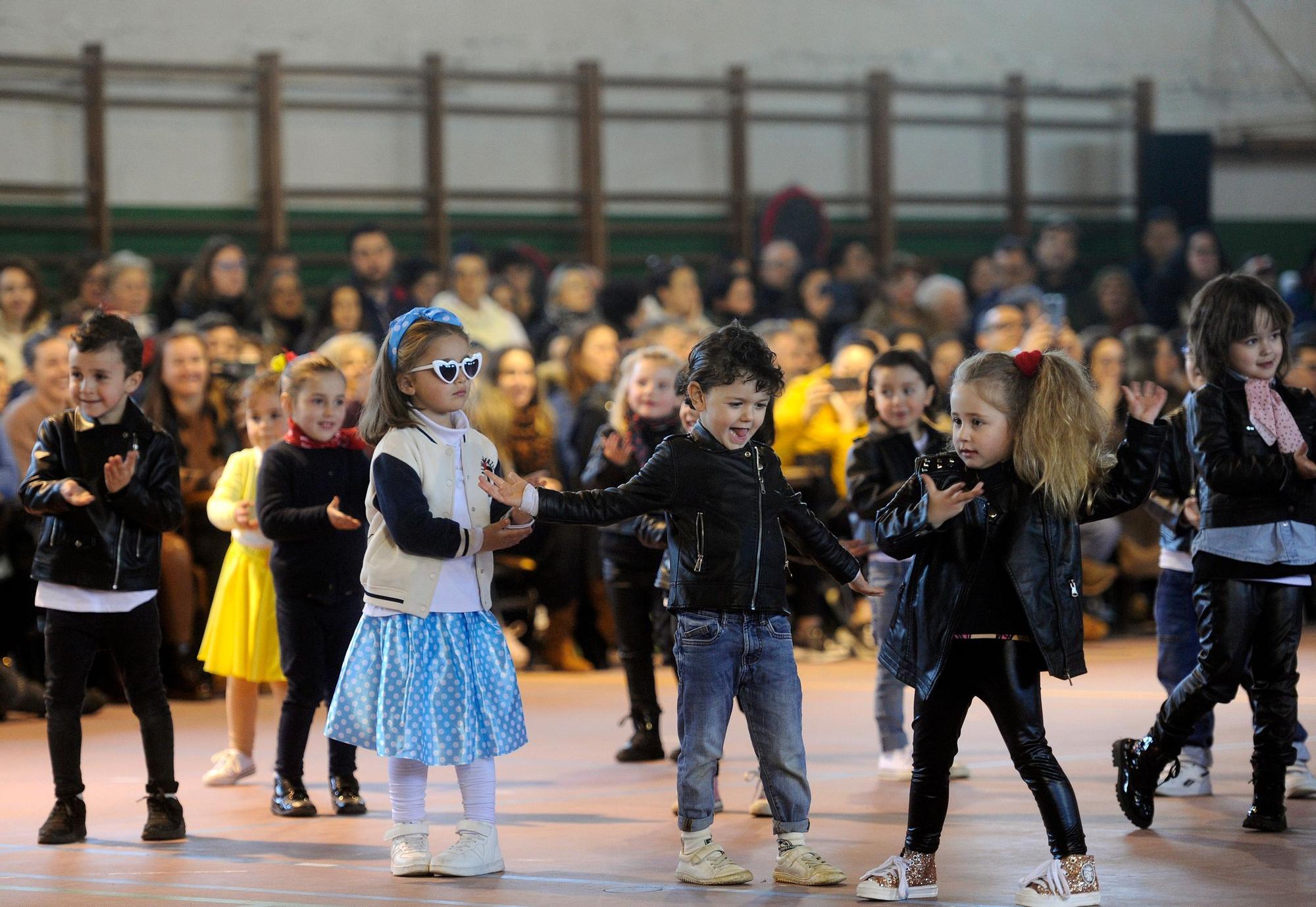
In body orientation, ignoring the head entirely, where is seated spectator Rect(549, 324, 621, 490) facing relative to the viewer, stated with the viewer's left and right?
facing the viewer and to the right of the viewer

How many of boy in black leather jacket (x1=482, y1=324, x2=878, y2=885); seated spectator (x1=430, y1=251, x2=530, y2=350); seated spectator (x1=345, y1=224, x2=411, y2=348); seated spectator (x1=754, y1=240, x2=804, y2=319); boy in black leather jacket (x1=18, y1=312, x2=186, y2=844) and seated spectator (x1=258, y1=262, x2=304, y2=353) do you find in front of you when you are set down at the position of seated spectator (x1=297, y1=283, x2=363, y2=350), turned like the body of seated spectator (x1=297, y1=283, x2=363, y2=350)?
2

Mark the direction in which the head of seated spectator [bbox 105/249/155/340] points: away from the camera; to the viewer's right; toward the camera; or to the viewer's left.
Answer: toward the camera

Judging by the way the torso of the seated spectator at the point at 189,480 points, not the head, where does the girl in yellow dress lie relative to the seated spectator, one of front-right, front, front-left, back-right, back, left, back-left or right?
front

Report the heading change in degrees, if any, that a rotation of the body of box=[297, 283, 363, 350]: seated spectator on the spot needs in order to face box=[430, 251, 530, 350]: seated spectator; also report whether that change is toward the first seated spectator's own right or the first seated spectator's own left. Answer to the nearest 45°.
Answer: approximately 135° to the first seated spectator's own left

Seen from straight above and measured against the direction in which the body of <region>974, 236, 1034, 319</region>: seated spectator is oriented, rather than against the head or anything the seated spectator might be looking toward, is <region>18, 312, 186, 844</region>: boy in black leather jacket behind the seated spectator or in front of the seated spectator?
in front

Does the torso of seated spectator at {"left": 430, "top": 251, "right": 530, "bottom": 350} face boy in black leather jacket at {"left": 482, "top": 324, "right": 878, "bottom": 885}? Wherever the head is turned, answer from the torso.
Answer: yes

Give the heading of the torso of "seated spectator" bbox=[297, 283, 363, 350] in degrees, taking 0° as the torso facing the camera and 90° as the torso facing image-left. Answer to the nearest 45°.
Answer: approximately 0°

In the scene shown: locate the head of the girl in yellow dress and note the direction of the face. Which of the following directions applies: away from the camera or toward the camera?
toward the camera

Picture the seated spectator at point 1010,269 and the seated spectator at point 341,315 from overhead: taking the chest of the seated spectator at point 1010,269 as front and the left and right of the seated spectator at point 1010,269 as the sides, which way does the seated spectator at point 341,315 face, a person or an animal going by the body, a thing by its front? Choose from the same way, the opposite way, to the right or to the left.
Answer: the same way

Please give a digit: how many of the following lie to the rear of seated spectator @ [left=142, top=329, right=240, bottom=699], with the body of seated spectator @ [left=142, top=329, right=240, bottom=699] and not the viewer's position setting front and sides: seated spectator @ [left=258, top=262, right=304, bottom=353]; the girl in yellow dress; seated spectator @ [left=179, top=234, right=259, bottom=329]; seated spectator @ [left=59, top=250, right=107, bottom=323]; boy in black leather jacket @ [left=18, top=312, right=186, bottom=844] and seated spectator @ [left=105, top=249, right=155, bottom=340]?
4

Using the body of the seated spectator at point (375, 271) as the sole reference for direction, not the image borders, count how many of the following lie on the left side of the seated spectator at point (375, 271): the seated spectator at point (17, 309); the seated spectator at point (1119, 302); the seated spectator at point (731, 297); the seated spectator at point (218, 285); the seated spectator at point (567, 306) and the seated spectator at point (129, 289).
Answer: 3

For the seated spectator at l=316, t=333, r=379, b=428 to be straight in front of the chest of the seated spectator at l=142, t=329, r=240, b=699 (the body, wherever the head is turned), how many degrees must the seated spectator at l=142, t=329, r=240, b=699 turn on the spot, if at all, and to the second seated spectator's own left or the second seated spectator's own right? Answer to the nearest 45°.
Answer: approximately 90° to the second seated spectator's own left

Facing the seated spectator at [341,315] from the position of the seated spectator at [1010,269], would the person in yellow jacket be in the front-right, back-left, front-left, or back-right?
front-left

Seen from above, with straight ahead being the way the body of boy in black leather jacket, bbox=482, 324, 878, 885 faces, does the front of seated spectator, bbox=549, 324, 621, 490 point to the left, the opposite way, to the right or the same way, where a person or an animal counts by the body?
the same way

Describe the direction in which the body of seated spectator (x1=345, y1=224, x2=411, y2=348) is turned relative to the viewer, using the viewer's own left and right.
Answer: facing the viewer

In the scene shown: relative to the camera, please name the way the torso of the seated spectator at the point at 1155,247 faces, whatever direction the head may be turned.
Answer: toward the camera

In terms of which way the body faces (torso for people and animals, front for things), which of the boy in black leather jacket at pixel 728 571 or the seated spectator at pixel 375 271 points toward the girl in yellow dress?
the seated spectator

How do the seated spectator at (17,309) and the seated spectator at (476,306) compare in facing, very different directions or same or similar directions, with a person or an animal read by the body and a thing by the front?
same or similar directions

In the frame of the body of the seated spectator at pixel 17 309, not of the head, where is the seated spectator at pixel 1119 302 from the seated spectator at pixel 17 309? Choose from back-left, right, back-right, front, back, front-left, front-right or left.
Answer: left

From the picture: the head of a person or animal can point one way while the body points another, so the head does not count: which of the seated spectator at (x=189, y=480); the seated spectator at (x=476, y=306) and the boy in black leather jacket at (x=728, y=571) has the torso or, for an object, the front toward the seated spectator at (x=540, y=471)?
the seated spectator at (x=476, y=306)

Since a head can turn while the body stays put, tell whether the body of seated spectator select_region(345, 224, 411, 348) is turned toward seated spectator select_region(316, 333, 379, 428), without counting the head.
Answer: yes
